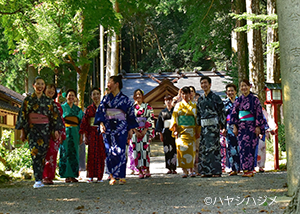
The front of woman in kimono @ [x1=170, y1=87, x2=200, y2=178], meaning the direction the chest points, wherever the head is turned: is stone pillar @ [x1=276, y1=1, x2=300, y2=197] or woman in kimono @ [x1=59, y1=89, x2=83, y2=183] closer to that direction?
the stone pillar

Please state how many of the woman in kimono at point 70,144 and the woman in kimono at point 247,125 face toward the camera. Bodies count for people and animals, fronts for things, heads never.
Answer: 2

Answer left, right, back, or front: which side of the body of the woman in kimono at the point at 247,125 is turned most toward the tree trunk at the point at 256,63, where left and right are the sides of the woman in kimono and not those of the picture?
back

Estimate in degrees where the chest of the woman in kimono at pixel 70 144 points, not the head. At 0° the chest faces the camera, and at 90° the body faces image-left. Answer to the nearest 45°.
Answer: approximately 0°

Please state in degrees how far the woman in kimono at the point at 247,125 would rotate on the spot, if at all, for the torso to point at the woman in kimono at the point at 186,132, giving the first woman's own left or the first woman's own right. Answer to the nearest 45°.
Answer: approximately 90° to the first woman's own right

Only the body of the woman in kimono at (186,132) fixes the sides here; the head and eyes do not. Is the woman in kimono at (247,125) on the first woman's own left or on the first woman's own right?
on the first woman's own left

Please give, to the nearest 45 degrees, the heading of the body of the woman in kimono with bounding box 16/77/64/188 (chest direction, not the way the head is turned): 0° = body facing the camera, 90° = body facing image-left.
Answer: approximately 0°

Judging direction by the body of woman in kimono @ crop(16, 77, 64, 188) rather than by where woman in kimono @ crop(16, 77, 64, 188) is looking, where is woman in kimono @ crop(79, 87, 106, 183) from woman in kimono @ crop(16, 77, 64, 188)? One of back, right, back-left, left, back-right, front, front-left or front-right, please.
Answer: back-left
